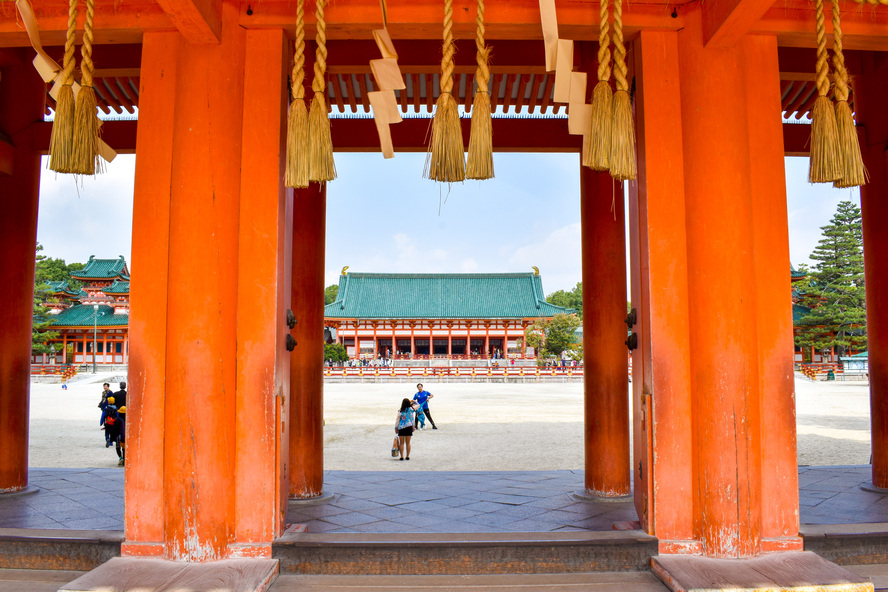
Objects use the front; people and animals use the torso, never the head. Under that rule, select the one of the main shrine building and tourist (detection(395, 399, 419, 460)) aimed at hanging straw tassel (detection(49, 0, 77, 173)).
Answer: the main shrine building

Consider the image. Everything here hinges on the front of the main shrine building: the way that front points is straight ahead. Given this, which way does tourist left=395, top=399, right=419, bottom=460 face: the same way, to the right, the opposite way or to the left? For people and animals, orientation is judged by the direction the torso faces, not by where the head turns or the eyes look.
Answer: the opposite way

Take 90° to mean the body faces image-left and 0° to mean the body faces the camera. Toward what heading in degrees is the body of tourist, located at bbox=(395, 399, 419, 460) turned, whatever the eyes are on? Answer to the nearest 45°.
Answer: approximately 180°

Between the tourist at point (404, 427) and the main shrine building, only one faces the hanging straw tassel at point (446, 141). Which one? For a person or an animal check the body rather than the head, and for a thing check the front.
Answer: the main shrine building

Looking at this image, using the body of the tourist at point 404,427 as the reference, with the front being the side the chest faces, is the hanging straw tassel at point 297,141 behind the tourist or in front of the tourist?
behind

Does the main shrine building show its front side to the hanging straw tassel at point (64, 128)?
yes

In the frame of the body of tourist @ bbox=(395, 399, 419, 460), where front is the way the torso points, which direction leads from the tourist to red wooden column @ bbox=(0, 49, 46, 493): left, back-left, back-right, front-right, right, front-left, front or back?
back-left

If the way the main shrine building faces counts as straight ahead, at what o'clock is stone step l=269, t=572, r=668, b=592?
The stone step is roughly at 12 o'clock from the main shrine building.

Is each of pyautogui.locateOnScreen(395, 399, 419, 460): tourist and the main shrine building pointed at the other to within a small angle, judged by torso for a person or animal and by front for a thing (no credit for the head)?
yes

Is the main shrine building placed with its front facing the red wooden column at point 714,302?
yes

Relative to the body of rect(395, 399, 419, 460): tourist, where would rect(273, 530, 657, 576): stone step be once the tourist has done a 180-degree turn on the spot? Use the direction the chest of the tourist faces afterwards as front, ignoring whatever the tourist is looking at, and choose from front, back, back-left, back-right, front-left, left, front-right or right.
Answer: front

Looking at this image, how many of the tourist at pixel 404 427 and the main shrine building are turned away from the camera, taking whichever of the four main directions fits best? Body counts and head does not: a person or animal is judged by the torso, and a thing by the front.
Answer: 1

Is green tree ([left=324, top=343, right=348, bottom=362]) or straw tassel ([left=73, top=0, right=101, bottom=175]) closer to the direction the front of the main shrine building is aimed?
the straw tassel

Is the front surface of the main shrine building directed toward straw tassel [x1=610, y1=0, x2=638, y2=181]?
yes
